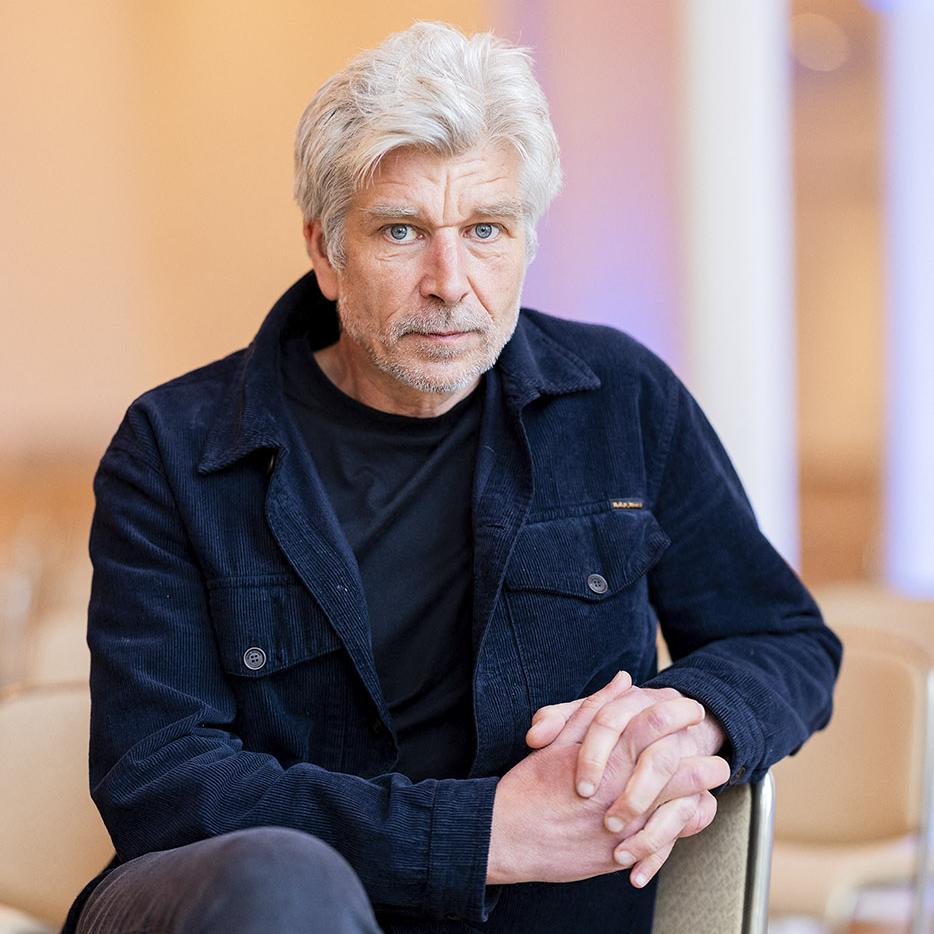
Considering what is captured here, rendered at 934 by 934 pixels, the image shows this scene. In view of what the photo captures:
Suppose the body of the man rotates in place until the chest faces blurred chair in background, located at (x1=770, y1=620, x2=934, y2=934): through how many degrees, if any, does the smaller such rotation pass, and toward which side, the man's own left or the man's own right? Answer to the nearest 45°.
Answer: approximately 135° to the man's own left

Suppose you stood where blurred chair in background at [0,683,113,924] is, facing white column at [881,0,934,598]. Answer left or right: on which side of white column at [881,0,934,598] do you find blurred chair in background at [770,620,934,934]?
right

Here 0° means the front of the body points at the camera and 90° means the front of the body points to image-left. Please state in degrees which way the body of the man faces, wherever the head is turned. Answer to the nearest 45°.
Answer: approximately 0°

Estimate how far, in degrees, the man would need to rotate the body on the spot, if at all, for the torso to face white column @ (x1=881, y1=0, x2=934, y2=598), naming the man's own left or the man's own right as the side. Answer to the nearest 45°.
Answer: approximately 135° to the man's own left

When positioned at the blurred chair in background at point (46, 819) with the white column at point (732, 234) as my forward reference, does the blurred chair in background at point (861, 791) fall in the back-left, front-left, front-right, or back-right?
front-right

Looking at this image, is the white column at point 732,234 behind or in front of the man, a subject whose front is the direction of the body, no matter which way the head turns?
behind

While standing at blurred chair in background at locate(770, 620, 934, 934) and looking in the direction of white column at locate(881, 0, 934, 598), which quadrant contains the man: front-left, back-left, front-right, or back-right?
back-left
